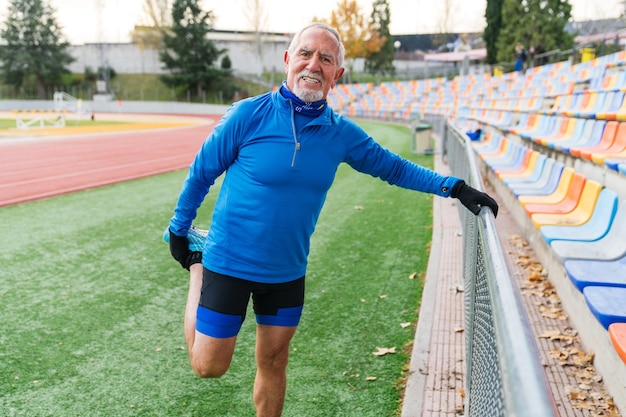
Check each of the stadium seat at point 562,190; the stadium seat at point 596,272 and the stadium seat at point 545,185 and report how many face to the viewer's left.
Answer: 3

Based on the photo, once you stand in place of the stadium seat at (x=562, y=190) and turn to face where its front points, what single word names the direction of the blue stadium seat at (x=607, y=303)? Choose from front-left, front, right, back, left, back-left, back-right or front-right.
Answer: left

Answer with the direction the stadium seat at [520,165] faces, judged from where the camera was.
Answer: facing to the left of the viewer

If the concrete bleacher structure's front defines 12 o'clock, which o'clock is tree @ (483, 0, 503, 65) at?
The tree is roughly at 3 o'clock from the concrete bleacher structure.

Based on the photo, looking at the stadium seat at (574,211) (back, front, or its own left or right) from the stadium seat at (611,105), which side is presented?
right

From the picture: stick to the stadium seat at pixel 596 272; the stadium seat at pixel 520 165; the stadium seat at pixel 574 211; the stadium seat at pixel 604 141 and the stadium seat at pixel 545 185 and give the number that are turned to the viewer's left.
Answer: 5

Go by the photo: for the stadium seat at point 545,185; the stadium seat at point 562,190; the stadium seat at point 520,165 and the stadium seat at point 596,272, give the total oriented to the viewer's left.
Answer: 4

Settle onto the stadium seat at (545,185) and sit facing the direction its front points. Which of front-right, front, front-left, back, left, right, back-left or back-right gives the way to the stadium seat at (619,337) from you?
left

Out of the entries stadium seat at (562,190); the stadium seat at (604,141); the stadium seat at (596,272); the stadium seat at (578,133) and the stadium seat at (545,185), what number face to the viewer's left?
5

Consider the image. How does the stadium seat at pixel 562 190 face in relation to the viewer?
to the viewer's left

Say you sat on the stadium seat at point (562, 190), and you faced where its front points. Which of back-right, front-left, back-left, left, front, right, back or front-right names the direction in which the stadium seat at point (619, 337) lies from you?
left

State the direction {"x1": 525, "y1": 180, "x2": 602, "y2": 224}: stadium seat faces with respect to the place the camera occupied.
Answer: facing to the left of the viewer

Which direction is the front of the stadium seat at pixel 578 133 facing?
to the viewer's left

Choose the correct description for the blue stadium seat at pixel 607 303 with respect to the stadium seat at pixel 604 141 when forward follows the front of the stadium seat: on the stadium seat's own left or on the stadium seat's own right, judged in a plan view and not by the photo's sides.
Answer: on the stadium seat's own left

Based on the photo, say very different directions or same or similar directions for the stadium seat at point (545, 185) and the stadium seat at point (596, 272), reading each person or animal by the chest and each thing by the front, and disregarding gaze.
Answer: same or similar directions

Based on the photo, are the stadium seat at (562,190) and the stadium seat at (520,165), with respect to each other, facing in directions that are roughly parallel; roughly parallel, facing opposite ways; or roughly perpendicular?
roughly parallel

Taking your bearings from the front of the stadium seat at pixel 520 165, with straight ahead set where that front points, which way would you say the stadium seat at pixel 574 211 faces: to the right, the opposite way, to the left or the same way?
the same way

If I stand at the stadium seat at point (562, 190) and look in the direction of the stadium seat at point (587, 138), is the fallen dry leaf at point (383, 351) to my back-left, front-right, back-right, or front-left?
back-left

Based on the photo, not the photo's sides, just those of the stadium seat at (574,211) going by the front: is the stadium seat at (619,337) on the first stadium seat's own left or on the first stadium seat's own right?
on the first stadium seat's own left

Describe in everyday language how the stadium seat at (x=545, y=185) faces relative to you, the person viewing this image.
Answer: facing to the left of the viewer

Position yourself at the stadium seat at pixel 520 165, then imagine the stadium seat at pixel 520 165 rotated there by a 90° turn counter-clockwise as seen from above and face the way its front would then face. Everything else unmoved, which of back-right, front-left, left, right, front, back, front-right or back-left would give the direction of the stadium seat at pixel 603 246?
front

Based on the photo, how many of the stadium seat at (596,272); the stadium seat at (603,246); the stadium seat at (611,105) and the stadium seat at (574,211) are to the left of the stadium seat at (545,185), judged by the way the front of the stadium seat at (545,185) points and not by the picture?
3
